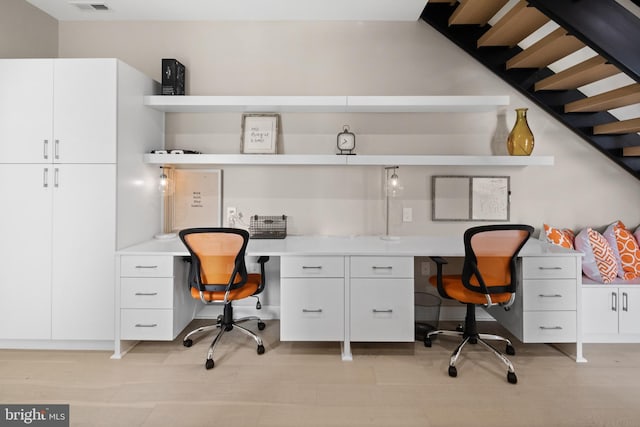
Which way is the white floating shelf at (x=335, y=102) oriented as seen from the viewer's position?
toward the camera

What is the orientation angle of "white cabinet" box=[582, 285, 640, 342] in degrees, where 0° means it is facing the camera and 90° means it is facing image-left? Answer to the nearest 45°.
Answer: approximately 0°

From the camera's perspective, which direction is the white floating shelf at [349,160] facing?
toward the camera

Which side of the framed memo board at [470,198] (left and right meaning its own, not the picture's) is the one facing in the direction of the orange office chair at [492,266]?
front

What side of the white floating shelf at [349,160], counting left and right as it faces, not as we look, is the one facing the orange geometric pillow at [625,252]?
left

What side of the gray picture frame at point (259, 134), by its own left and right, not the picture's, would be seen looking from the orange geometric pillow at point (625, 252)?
left

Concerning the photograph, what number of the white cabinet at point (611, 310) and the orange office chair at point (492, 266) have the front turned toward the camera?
1

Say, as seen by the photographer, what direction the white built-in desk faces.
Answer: facing the viewer

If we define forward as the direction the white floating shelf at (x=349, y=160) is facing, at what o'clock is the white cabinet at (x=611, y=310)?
The white cabinet is roughly at 9 o'clock from the white floating shelf.

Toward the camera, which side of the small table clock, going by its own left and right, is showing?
front
